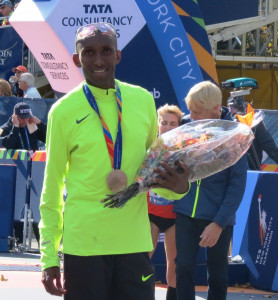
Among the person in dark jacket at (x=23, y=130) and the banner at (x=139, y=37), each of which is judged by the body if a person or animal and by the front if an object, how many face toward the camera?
2

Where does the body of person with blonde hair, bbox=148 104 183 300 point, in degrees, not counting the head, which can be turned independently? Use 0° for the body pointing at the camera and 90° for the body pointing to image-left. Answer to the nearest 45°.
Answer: approximately 0°

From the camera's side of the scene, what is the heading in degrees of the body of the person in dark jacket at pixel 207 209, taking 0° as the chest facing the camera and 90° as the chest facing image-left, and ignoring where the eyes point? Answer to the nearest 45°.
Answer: approximately 45°

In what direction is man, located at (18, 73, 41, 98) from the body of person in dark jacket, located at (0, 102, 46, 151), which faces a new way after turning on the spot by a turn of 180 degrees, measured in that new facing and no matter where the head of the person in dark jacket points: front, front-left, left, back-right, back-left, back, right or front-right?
front

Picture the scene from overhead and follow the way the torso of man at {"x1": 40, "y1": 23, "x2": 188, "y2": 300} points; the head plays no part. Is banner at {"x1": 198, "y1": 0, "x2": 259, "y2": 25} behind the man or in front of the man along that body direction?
behind

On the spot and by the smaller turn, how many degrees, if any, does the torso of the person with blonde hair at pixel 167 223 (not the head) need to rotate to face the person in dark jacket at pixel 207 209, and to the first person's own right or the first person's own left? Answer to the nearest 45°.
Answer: approximately 45° to the first person's own left

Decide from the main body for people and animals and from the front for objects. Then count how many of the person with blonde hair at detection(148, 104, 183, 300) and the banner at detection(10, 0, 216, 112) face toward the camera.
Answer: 2
